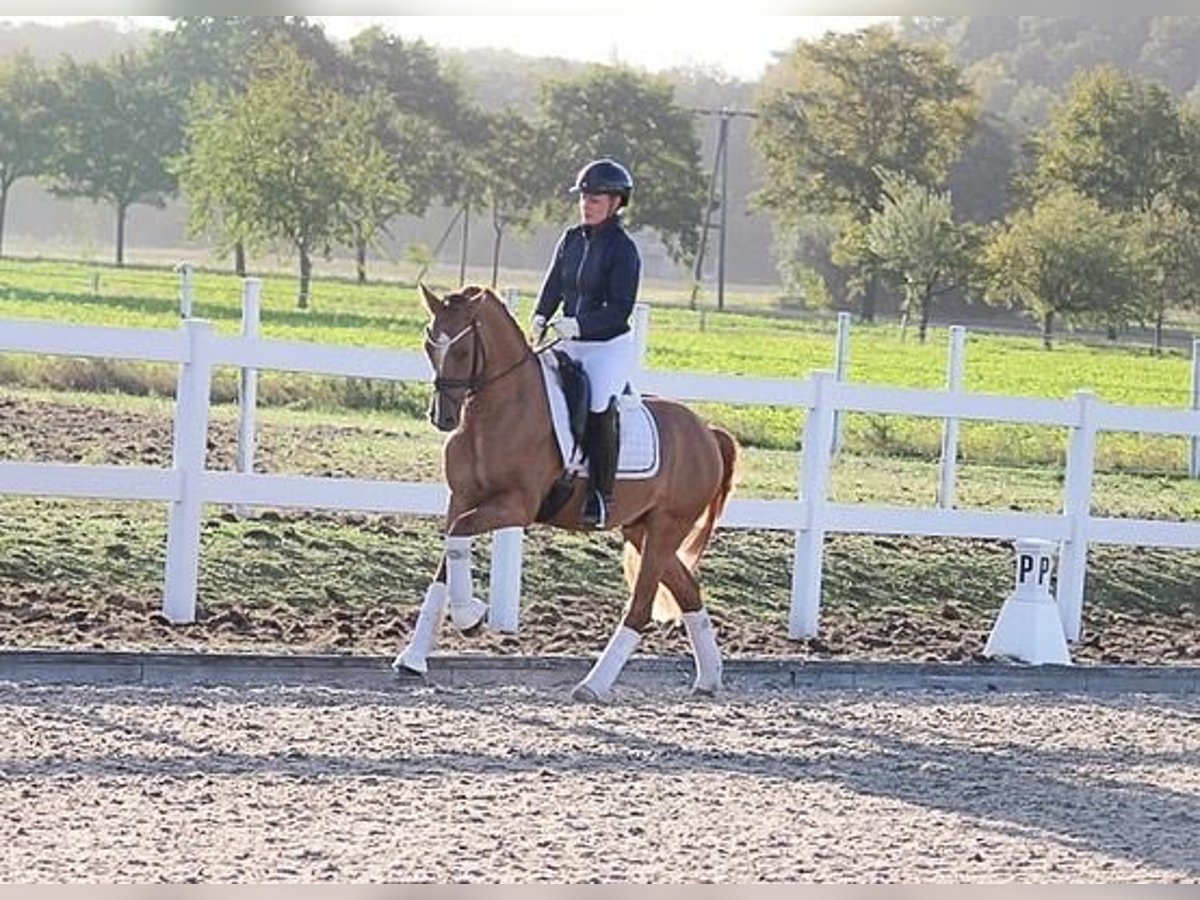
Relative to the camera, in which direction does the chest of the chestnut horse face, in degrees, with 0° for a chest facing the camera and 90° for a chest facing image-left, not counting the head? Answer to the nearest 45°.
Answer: approximately 45°

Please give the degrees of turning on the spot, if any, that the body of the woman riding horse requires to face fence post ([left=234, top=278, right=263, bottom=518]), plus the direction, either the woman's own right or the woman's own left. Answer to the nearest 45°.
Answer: approximately 90° to the woman's own right

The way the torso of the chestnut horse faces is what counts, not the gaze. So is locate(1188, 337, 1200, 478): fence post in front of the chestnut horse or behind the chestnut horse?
behind

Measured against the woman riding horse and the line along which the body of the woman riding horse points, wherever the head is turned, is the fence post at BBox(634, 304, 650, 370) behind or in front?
behind

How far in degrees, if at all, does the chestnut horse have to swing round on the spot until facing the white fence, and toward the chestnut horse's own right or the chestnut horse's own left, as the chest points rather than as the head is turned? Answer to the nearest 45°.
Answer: approximately 135° to the chestnut horse's own right
